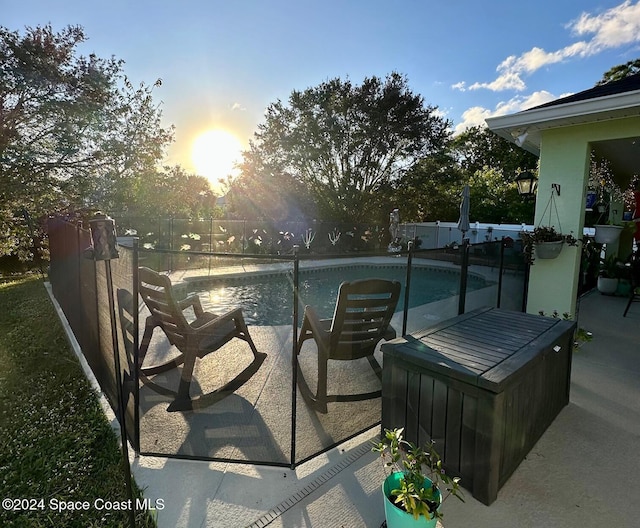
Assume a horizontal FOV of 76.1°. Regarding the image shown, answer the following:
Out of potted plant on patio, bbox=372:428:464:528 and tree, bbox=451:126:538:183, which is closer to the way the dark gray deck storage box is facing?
the potted plant on patio

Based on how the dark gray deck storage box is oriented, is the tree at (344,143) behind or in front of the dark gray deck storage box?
behind

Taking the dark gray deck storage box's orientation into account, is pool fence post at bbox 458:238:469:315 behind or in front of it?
behind

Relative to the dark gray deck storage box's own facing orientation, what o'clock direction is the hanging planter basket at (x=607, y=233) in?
The hanging planter basket is roughly at 8 o'clock from the dark gray deck storage box.

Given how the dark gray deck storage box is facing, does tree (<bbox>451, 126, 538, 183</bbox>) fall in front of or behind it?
behind
